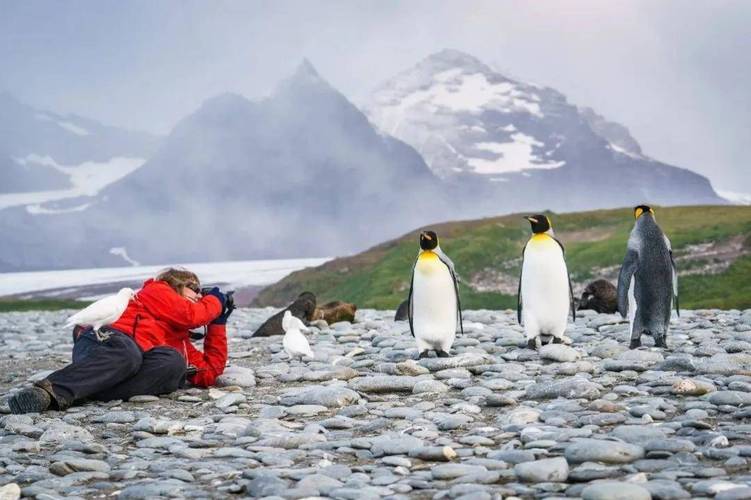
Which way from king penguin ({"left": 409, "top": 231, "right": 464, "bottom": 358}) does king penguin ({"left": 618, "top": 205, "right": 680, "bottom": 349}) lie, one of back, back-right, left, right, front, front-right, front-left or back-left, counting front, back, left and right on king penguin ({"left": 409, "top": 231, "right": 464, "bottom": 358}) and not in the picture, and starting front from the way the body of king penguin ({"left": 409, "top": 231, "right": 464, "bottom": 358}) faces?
left

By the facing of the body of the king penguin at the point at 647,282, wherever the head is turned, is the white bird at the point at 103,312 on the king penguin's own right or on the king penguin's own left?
on the king penguin's own left

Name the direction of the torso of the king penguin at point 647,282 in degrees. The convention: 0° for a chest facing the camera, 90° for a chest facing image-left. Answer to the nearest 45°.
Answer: approximately 180°

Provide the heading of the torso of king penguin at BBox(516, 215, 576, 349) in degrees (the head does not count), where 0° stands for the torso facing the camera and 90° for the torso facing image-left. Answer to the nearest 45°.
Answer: approximately 0°

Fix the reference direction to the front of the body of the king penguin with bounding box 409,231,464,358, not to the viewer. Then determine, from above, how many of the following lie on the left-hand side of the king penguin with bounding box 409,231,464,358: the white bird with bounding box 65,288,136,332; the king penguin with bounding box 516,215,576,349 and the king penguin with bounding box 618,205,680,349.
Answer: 2

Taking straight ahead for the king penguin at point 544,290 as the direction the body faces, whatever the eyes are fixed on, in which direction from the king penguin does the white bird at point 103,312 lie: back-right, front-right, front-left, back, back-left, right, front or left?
front-right

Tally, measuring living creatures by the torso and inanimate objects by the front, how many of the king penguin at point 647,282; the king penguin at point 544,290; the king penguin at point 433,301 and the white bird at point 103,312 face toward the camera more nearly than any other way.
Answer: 2

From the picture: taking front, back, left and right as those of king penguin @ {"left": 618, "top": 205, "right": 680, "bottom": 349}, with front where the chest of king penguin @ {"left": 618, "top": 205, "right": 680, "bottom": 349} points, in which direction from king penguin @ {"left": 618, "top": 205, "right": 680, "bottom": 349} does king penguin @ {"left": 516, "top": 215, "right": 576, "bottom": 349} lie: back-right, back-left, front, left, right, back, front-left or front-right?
left

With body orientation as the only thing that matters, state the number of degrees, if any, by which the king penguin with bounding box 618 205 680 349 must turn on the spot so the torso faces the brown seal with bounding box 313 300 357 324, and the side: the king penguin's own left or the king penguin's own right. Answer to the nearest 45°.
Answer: approximately 45° to the king penguin's own left

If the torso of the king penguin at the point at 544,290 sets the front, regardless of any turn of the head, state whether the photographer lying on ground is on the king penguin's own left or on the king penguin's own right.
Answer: on the king penguin's own right
